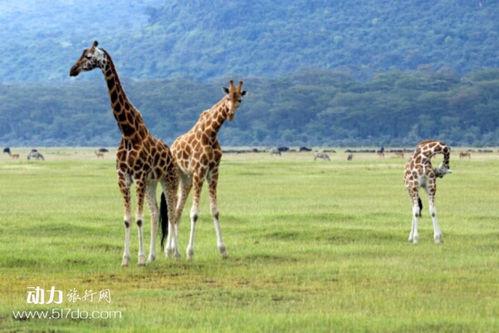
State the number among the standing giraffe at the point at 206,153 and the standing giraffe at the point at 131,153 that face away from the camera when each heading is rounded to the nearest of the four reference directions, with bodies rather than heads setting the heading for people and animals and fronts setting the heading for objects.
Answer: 0

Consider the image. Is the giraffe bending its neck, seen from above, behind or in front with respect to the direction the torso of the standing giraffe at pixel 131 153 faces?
behind

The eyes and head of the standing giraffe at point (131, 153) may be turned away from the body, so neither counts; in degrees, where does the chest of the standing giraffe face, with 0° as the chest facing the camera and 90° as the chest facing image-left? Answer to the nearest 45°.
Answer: approximately 45°

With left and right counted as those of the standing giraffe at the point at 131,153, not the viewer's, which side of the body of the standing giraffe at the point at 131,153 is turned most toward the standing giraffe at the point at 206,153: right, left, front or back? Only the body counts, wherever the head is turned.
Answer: back

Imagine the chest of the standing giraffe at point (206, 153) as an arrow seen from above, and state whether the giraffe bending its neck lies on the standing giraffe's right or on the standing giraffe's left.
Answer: on the standing giraffe's left

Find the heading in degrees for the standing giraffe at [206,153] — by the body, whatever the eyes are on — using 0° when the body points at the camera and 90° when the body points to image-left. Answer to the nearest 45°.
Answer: approximately 315°
